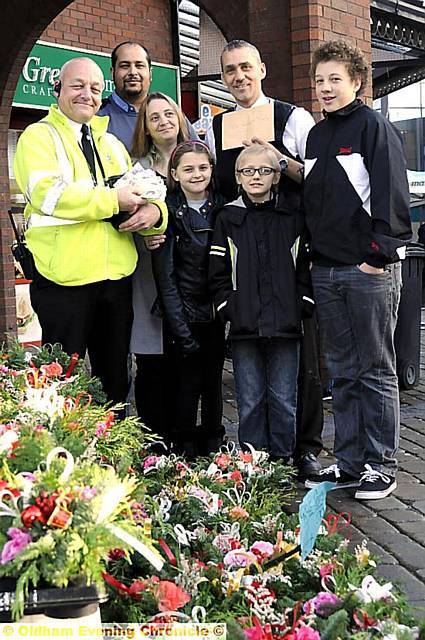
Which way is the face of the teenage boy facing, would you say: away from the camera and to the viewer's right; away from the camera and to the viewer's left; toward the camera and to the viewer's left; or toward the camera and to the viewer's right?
toward the camera and to the viewer's left

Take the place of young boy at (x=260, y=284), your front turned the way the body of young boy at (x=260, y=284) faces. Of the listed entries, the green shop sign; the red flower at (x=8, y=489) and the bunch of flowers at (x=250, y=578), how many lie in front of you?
2

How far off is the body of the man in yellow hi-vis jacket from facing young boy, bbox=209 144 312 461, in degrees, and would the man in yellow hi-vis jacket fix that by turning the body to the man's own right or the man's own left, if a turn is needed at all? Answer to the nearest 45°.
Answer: approximately 45° to the man's own left

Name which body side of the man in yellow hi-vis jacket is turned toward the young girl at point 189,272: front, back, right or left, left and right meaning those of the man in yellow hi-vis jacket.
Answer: left

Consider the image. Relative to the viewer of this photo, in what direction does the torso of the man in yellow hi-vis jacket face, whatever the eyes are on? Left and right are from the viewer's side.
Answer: facing the viewer and to the right of the viewer

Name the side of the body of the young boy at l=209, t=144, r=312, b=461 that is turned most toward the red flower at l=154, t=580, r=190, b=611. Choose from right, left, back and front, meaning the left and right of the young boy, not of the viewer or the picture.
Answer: front

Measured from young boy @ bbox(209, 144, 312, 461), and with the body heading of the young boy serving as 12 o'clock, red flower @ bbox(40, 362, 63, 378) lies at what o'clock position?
The red flower is roughly at 1 o'clock from the young boy.

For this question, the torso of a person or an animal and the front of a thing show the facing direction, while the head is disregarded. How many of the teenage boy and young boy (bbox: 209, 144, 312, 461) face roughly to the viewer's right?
0

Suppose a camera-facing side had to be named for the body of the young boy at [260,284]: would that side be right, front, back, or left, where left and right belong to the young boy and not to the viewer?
front

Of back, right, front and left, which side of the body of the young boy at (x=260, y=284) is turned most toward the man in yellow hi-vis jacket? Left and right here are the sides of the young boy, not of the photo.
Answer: right
